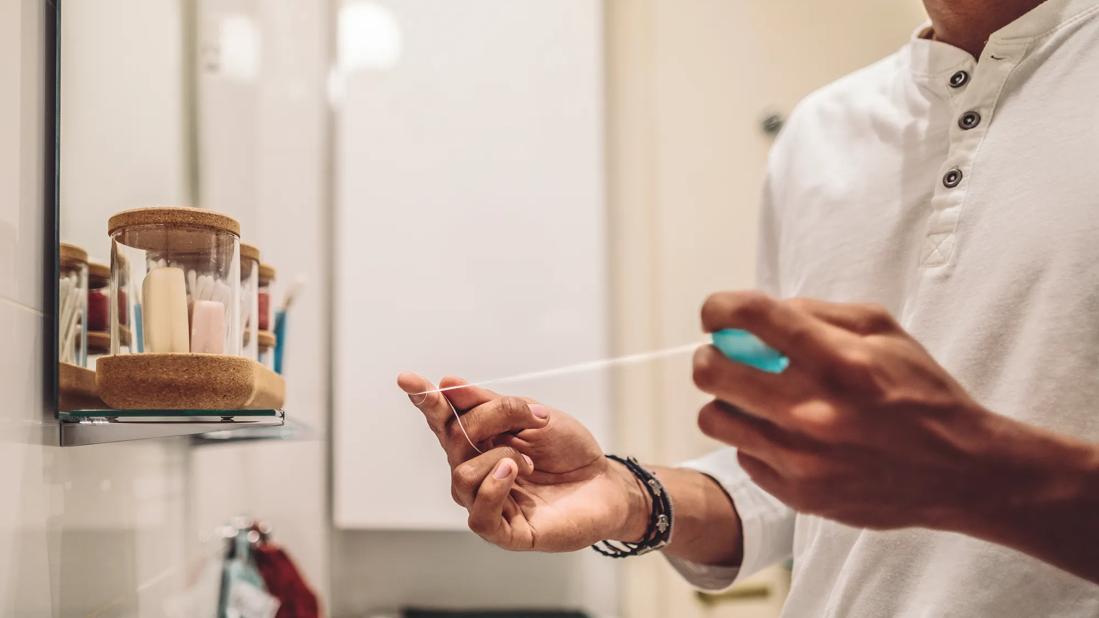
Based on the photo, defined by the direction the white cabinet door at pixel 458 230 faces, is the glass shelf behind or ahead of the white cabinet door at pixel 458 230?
ahead

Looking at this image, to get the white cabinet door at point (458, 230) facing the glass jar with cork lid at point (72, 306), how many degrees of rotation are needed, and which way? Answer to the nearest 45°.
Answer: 0° — it already faces it

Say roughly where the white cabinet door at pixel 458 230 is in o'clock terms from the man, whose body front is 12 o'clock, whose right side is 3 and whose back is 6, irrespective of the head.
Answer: The white cabinet door is roughly at 3 o'clock from the man.

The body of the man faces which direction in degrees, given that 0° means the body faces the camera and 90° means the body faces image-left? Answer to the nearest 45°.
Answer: approximately 45°

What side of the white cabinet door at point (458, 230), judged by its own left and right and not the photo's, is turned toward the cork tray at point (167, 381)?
front

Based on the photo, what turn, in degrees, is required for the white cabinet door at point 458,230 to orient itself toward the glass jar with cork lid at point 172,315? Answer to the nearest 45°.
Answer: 0° — it already faces it

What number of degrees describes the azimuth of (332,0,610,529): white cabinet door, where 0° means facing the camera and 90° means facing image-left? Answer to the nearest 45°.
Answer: approximately 0°

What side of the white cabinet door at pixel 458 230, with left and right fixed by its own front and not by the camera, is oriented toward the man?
front

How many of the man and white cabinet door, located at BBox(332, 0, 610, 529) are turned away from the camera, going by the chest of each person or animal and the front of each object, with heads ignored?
0
